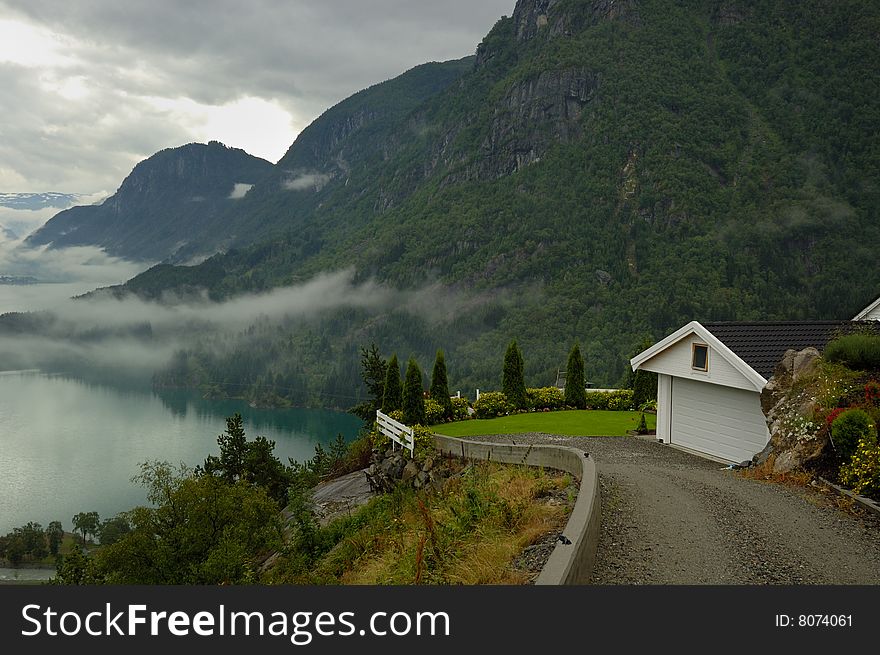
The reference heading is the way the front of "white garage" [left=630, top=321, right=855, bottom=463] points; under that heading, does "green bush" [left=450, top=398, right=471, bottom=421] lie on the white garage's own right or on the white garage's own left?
on the white garage's own right

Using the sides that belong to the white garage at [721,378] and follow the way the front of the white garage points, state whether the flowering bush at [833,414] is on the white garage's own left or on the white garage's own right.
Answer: on the white garage's own left

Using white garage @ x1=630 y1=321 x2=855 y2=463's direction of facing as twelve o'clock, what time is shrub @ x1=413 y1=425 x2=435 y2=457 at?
The shrub is roughly at 1 o'clock from the white garage.

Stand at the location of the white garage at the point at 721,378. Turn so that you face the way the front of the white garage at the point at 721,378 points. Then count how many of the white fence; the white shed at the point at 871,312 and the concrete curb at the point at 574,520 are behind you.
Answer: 1

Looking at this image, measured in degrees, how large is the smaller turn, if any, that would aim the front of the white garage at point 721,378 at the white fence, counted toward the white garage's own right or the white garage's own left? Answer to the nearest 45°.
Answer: approximately 45° to the white garage's own right

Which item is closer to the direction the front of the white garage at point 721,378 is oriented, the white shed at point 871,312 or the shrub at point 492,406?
the shrub

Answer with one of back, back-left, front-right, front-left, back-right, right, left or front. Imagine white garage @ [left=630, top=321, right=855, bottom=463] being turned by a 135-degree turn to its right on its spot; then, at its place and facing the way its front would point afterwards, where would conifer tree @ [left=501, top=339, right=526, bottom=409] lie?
front-left

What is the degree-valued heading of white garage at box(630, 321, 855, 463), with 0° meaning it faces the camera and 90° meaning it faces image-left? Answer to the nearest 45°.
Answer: approximately 45°

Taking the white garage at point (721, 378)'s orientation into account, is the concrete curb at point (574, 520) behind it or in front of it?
in front

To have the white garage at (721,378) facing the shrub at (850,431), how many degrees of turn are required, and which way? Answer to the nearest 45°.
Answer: approximately 45° to its left

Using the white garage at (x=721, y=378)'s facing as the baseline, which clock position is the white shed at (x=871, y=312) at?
the white shed at (x=871, y=312) is roughly at 6 o'clock from the white garage at (x=721, y=378).

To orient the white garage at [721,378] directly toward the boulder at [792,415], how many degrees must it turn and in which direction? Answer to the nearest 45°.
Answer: approximately 45° to its left

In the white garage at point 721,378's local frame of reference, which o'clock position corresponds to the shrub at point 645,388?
The shrub is roughly at 4 o'clock from the white garage.
